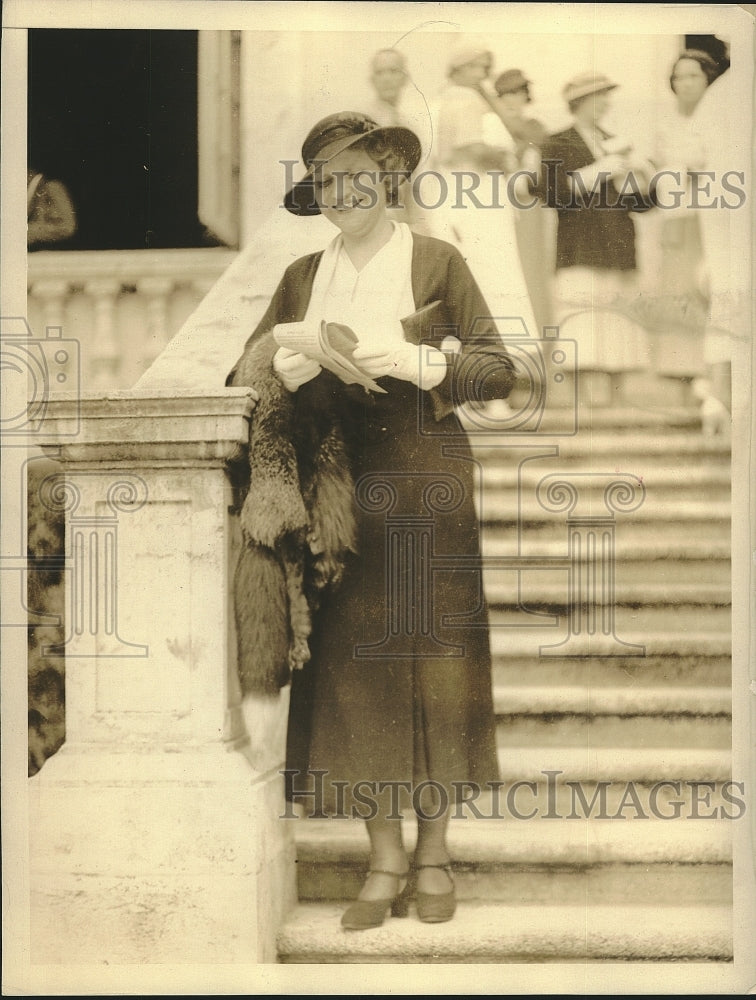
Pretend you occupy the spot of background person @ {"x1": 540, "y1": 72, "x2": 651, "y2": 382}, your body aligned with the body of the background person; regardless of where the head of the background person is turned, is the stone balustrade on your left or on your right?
on your right

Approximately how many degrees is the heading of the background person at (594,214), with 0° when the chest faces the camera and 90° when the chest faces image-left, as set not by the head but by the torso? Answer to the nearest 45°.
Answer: approximately 315°
